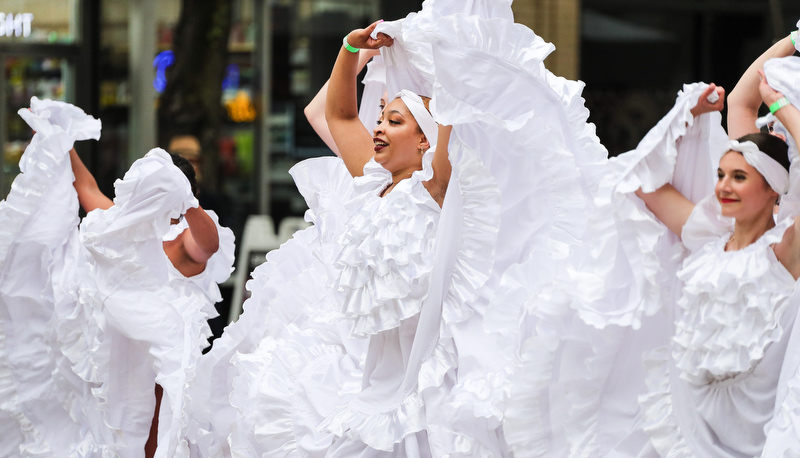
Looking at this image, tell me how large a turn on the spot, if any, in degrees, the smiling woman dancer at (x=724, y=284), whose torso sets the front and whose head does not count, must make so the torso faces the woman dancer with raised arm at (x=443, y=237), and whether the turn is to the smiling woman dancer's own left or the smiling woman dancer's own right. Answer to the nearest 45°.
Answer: approximately 90° to the smiling woman dancer's own right

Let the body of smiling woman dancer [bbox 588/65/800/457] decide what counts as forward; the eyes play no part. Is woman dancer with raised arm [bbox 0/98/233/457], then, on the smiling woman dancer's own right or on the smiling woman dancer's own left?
on the smiling woman dancer's own right

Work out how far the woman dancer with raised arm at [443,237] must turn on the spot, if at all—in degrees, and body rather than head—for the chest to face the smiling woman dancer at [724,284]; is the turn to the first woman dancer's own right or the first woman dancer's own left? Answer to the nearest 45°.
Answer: approximately 90° to the first woman dancer's own left

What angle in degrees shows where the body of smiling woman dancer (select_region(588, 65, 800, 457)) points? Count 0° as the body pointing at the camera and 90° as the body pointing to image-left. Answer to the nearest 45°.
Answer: approximately 45°

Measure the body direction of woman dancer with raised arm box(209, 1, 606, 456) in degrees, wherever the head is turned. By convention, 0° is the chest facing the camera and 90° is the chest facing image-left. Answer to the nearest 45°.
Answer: approximately 45°

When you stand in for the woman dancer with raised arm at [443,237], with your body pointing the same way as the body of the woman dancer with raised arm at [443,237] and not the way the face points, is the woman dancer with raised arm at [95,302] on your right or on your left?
on your right
